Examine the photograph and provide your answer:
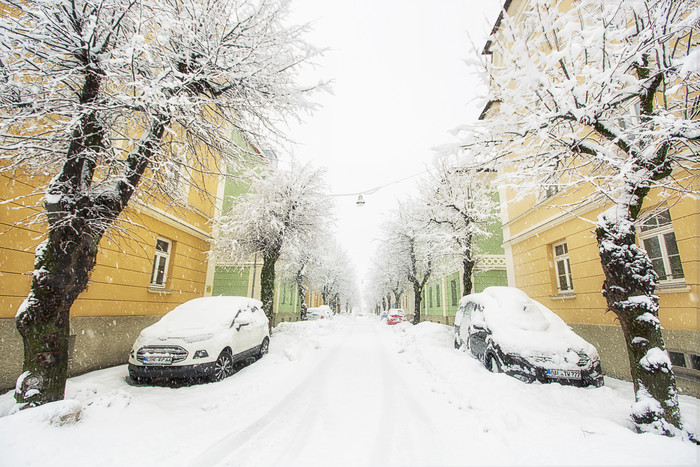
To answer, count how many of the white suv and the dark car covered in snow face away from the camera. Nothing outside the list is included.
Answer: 0

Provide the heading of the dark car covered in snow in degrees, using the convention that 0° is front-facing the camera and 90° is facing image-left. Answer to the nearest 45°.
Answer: approximately 315°

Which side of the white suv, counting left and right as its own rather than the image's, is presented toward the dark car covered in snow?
left

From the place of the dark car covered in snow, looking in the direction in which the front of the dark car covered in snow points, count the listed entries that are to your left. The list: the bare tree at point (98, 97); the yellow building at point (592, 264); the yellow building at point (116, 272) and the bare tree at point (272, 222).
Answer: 1

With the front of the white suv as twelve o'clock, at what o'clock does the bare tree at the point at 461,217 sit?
The bare tree is roughly at 7 o'clock from the white suv.

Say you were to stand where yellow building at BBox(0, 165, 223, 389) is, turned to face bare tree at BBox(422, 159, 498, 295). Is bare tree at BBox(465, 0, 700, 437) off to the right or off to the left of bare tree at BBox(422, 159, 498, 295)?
right

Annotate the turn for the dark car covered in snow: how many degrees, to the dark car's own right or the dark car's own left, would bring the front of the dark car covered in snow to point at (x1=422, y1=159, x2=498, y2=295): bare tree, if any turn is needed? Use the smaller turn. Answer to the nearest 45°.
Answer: approximately 135° to the dark car's own left

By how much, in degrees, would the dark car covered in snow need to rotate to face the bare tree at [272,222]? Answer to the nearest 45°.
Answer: approximately 135° to its right

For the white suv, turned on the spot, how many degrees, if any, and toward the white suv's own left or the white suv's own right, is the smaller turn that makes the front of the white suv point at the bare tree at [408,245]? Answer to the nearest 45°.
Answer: approximately 180°

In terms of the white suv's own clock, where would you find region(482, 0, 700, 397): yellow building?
The yellow building is roughly at 8 o'clock from the white suv.

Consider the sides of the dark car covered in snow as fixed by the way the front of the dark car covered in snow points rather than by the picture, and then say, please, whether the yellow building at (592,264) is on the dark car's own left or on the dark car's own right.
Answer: on the dark car's own left
